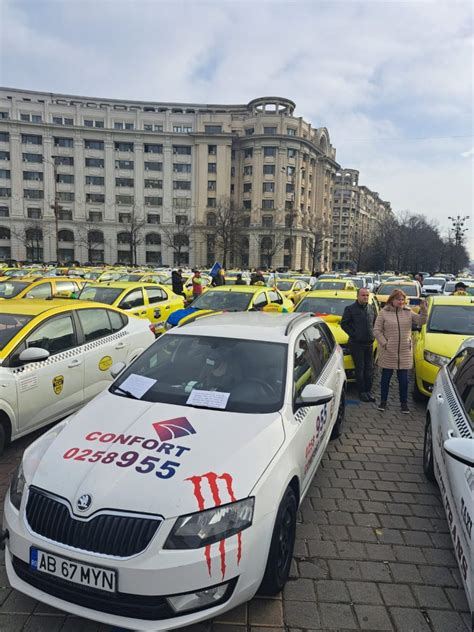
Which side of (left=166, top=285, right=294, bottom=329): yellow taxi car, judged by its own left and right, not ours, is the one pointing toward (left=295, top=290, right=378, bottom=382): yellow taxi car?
left

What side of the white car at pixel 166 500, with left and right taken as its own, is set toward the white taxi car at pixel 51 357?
right

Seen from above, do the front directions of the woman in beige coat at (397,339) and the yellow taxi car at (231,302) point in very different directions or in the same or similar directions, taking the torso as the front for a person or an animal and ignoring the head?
same or similar directions

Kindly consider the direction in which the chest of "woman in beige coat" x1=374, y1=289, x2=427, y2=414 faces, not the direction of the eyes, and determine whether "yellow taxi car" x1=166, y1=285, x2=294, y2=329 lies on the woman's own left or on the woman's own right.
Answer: on the woman's own right

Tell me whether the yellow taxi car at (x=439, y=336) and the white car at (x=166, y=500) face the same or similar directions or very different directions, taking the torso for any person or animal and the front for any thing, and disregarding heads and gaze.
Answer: same or similar directions

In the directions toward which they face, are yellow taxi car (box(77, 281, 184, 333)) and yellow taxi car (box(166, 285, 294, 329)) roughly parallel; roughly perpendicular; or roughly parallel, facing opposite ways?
roughly parallel

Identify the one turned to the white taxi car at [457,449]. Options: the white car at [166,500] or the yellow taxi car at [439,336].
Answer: the yellow taxi car

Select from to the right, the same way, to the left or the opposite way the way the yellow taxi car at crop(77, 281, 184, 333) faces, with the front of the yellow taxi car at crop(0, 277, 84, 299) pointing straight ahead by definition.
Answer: the same way

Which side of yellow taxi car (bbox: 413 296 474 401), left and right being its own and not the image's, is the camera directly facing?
front

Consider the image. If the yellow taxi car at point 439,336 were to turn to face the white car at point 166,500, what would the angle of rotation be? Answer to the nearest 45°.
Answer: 0° — it already faces it

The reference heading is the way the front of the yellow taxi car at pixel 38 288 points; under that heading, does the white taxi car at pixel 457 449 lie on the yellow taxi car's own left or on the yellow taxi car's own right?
on the yellow taxi car's own left

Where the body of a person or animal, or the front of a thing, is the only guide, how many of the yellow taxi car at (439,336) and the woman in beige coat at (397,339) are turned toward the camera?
2

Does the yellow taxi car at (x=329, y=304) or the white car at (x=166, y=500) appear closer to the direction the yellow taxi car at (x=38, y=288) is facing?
the white car

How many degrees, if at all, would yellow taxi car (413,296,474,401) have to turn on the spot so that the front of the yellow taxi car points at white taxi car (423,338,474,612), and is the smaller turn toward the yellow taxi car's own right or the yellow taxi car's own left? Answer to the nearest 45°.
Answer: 0° — it already faces it

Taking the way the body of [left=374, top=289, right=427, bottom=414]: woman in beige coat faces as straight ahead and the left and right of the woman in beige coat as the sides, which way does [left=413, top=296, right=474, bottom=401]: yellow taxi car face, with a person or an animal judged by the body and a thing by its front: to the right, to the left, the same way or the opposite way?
the same way

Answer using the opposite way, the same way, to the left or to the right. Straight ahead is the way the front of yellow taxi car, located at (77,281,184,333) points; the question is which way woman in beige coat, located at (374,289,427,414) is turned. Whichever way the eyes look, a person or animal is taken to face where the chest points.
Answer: the same way

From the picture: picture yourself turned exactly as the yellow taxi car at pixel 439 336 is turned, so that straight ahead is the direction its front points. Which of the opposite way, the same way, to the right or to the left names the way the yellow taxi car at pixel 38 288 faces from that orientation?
the same way

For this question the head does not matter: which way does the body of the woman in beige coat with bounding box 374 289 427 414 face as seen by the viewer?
toward the camera
